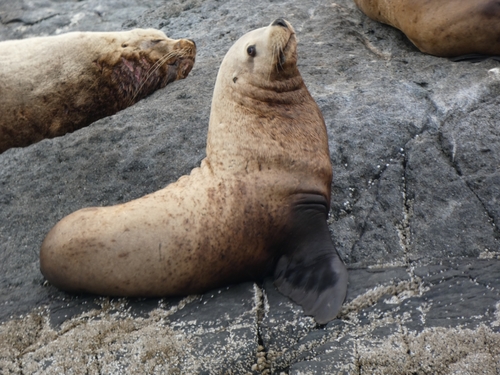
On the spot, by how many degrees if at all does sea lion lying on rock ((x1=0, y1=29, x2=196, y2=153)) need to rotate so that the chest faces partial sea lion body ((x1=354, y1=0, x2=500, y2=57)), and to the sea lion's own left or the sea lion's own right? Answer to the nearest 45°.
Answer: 0° — it already faces it

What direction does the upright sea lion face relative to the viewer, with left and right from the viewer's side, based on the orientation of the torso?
facing to the right of the viewer

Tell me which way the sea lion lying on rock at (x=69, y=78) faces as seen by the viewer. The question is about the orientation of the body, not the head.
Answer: to the viewer's right

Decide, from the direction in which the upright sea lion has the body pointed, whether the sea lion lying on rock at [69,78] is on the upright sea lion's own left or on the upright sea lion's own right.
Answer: on the upright sea lion's own left

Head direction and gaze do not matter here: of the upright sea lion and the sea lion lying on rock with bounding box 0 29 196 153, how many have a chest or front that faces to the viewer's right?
2
